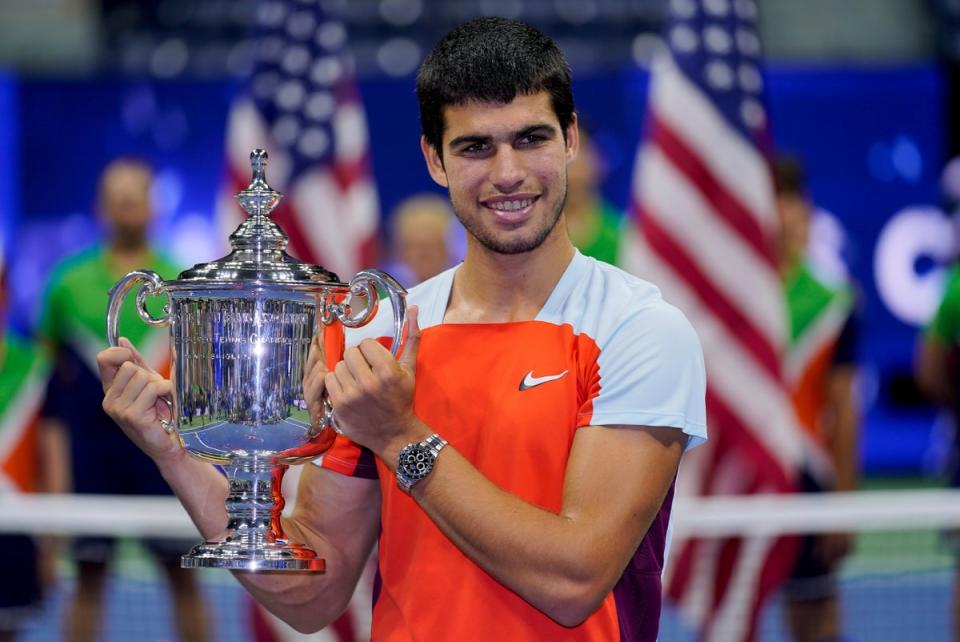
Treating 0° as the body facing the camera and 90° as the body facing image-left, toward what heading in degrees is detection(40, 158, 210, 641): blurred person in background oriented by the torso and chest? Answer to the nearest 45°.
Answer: approximately 0°

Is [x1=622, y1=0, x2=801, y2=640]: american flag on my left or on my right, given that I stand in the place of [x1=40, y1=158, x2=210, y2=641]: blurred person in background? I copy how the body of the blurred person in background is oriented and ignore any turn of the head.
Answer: on my left

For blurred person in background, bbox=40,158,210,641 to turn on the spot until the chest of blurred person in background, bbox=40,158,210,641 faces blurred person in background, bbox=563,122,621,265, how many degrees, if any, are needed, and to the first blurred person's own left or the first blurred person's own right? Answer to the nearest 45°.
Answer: approximately 90° to the first blurred person's own left

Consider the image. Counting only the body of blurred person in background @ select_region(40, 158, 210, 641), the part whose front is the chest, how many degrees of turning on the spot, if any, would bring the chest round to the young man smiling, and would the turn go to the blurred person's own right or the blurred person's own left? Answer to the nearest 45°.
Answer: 0° — they already face them

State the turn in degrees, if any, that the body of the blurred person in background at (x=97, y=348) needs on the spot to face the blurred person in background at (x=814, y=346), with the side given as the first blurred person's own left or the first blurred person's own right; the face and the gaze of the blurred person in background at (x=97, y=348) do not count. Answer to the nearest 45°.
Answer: approximately 90° to the first blurred person's own left

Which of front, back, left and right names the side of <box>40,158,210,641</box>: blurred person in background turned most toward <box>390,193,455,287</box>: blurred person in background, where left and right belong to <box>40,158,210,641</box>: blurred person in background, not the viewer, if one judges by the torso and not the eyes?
left

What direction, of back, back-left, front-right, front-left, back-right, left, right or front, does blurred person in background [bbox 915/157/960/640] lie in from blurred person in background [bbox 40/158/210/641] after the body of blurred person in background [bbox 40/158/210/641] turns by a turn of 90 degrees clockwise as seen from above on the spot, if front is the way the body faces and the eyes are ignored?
back

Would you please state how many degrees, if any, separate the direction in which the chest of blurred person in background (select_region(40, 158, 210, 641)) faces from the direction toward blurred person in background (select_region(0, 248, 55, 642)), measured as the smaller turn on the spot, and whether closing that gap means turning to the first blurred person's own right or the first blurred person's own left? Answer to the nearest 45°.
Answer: approximately 135° to the first blurred person's own right
